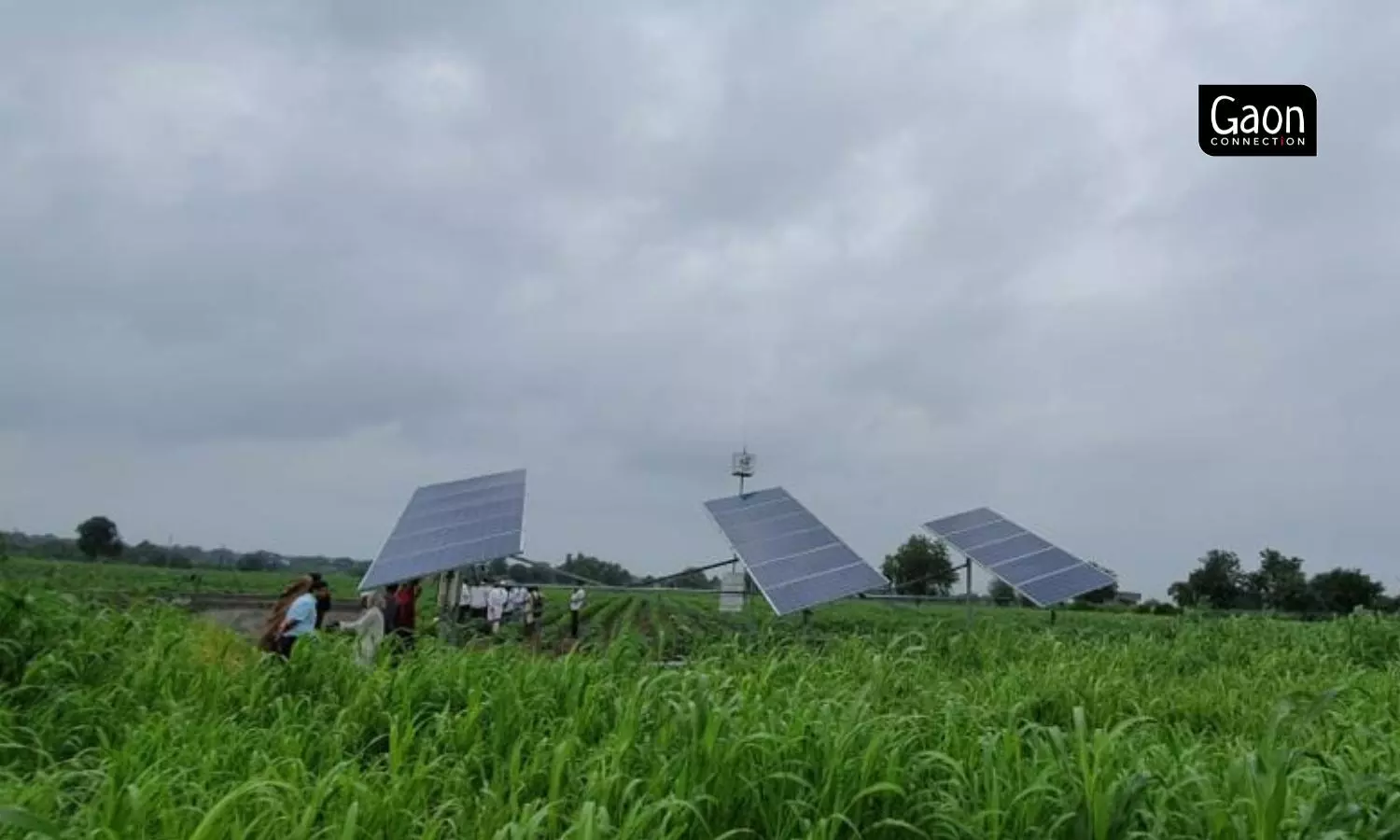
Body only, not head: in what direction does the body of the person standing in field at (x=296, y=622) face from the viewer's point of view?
to the viewer's right

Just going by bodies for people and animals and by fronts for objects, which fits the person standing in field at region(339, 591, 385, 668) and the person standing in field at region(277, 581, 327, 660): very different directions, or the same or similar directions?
very different directions

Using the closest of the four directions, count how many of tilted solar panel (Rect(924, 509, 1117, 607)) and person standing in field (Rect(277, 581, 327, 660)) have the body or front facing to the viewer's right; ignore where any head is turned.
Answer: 1

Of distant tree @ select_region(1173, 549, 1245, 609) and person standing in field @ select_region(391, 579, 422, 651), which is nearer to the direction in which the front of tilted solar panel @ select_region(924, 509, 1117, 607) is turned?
the person standing in field

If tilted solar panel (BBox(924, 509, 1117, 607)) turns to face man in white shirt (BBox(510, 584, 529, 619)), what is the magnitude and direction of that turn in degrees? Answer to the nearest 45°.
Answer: approximately 45° to its right

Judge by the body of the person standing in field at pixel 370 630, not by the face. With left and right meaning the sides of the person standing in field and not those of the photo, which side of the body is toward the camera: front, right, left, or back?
left
